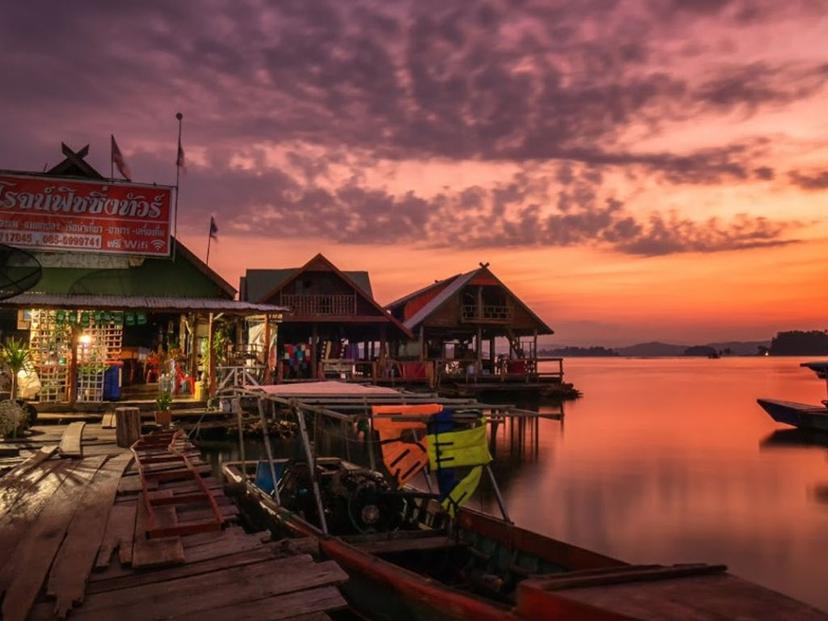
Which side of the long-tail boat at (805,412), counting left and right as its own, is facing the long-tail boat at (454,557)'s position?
left

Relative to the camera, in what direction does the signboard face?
facing the viewer

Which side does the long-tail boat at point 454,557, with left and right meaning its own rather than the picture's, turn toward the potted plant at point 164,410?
back

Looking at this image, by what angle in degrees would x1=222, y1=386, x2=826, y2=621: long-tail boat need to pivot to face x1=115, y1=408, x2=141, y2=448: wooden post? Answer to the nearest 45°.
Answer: approximately 180°

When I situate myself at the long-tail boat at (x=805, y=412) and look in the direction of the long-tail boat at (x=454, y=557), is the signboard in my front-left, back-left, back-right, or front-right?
front-right

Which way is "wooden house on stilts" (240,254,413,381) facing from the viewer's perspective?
toward the camera

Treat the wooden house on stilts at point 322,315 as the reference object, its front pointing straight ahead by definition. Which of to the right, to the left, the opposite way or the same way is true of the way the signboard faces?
the same way

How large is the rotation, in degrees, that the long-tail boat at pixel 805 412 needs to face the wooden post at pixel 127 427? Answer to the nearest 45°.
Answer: approximately 45° to its left

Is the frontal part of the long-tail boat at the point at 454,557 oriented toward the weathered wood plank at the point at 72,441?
no

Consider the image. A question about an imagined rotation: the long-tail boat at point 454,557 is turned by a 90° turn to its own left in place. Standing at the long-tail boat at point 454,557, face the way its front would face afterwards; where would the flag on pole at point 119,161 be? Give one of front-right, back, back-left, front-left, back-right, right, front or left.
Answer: left

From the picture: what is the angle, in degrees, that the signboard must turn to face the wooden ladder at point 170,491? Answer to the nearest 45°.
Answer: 0° — it already faces it

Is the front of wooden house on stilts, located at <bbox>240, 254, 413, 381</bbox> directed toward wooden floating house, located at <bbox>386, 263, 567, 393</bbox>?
no

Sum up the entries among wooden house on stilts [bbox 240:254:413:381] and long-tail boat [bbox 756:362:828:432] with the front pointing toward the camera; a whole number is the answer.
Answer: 1

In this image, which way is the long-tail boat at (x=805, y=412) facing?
to the viewer's left

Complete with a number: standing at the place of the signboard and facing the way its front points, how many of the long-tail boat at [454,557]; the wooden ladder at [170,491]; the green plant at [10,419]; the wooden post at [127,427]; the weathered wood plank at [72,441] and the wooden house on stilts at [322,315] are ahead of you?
5
